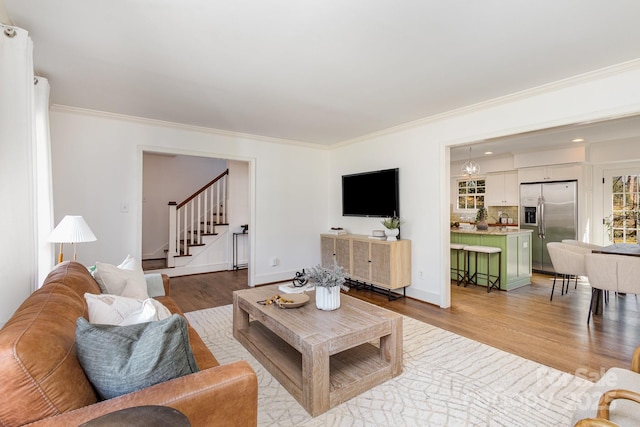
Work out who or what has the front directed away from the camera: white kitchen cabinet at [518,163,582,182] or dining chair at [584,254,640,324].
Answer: the dining chair

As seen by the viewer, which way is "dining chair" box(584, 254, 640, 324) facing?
away from the camera

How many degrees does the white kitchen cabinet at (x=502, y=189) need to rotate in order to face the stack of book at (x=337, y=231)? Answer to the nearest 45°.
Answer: approximately 45° to its right

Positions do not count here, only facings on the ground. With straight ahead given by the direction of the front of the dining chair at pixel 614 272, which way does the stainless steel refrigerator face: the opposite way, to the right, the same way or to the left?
the opposite way

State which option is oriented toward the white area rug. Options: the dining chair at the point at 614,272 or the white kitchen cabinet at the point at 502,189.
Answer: the white kitchen cabinet

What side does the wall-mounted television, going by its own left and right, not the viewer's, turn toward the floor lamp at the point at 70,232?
front

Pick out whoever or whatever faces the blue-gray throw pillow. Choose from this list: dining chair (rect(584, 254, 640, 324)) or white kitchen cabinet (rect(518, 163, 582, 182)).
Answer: the white kitchen cabinet

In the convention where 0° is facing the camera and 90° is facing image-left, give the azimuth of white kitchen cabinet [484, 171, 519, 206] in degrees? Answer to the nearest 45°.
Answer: approximately 0°

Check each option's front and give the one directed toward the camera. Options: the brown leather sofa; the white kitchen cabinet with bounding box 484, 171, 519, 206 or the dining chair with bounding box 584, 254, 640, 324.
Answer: the white kitchen cabinet

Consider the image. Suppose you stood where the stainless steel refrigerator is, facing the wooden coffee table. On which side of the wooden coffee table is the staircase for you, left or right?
right

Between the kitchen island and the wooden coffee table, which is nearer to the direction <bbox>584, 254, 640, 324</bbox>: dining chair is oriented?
the kitchen island

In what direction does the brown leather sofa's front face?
to the viewer's right
